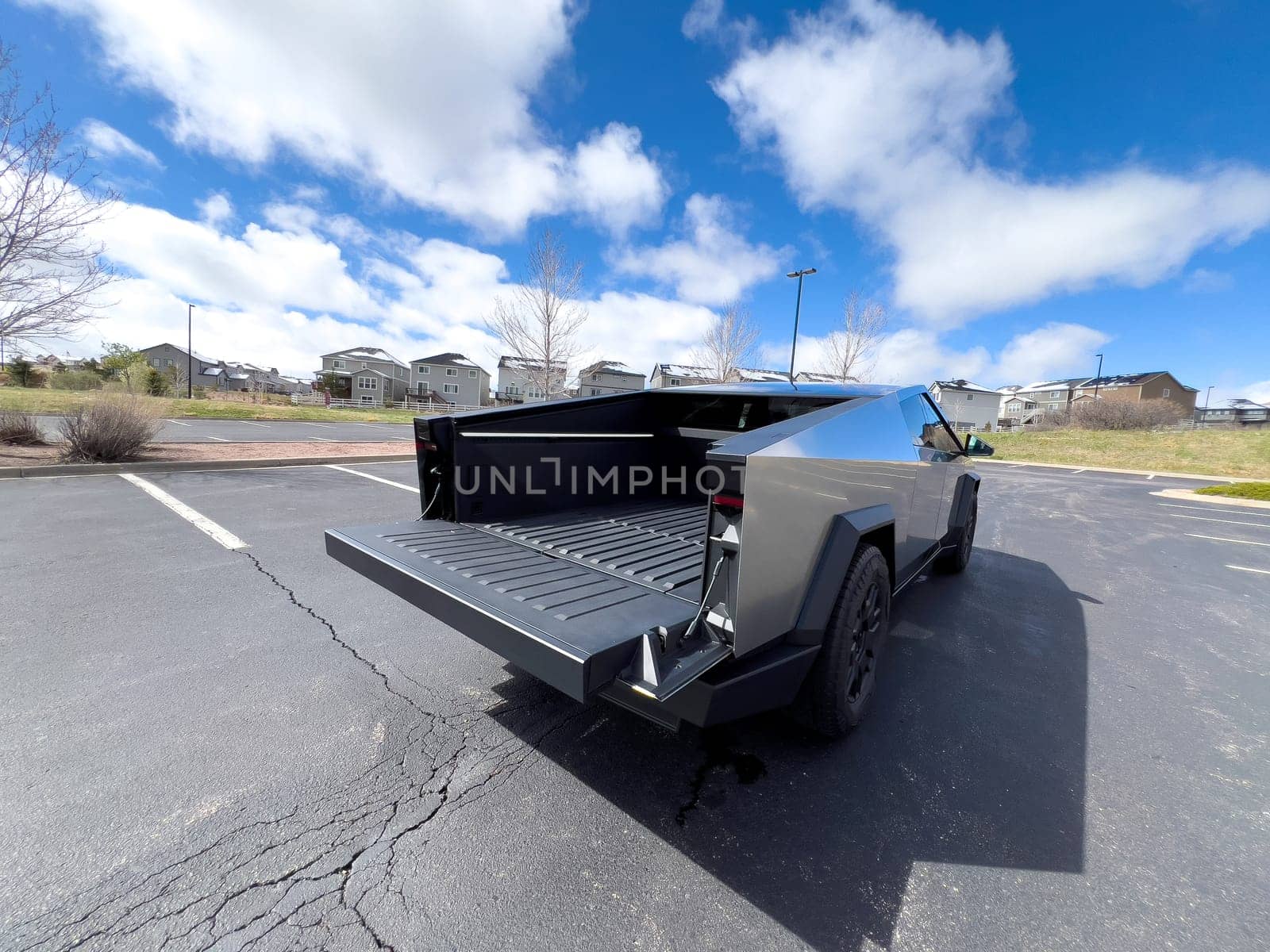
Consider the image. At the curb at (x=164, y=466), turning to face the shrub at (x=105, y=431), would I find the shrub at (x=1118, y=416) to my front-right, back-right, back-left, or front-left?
back-right

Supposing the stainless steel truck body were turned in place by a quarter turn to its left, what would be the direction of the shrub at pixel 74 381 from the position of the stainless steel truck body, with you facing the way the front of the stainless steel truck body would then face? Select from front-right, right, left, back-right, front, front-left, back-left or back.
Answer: front

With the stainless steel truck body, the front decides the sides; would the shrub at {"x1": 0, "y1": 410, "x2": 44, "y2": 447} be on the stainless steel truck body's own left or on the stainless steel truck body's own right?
on the stainless steel truck body's own left

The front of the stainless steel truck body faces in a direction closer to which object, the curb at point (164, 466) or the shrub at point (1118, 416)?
the shrub

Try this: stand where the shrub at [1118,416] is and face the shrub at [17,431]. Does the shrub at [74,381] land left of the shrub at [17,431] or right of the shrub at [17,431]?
right

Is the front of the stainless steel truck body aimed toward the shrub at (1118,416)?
yes

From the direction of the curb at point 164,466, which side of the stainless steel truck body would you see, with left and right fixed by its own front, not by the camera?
left

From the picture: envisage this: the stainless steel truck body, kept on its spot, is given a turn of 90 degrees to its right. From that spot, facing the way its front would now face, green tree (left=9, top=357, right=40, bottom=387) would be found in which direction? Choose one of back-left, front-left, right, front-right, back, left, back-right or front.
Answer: back

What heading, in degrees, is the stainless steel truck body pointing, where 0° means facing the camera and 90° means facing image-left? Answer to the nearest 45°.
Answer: approximately 225°
